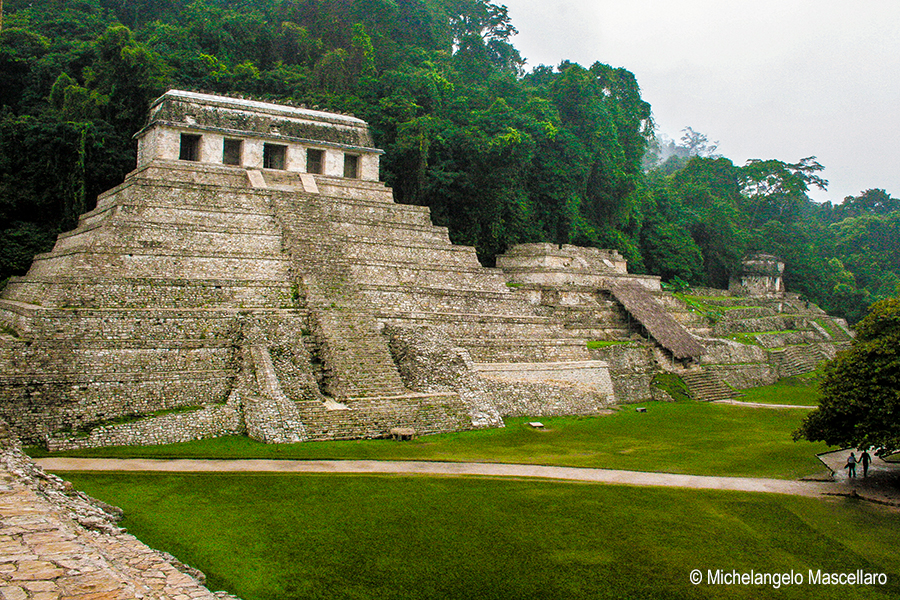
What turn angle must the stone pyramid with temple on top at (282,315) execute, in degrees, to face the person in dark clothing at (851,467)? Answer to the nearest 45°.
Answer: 0° — it already faces them

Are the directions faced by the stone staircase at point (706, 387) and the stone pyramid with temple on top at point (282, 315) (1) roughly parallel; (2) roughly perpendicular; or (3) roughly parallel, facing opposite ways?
roughly parallel

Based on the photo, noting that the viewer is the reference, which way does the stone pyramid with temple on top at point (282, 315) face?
facing the viewer and to the right of the viewer

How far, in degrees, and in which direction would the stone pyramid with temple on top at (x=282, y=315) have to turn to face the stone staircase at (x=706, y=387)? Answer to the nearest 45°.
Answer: approximately 90° to its left

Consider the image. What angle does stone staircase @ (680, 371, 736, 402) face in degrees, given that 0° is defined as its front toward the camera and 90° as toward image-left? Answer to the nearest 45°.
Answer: approximately 315°

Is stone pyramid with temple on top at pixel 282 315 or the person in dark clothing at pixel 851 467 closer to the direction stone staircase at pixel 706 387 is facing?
the person in dark clothing

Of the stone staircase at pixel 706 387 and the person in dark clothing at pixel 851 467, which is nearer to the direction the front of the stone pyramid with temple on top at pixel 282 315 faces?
the person in dark clothing

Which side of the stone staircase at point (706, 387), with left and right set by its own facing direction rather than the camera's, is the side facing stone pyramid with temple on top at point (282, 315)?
right

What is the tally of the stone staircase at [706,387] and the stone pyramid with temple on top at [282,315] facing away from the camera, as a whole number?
0
